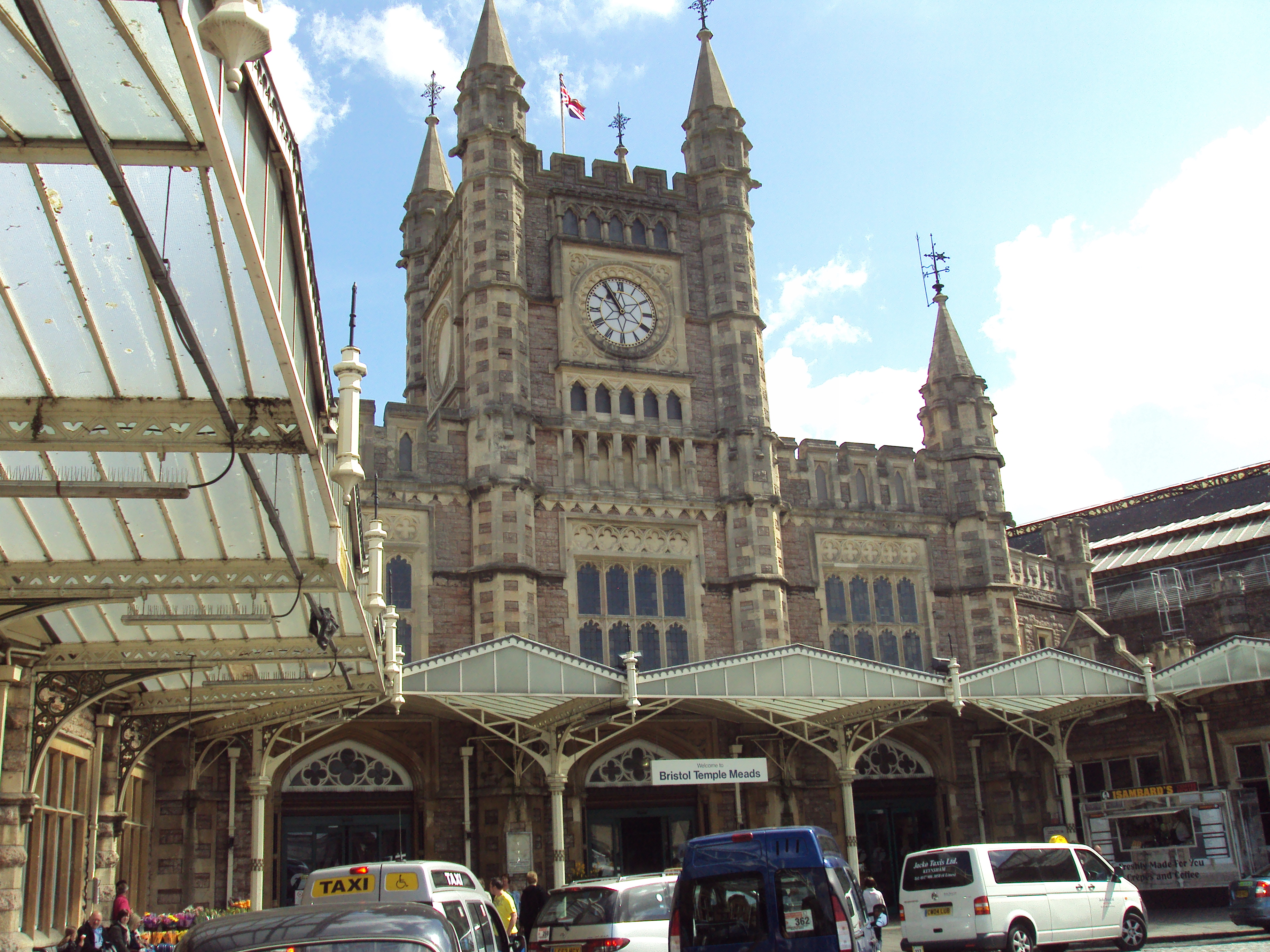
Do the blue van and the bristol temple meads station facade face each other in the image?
yes

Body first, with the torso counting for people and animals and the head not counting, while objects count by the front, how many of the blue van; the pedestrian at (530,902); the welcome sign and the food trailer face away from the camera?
2

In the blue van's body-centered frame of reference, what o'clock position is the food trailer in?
The food trailer is roughly at 1 o'clock from the blue van.

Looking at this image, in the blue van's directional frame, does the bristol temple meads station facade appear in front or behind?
in front

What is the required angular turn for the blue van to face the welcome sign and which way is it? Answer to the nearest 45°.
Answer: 0° — it already faces it

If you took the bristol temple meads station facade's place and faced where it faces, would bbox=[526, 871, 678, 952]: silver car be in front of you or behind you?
in front

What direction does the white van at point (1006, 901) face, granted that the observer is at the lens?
facing away from the viewer and to the right of the viewer

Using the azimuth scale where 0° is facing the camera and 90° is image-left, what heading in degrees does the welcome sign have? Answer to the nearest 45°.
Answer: approximately 0°

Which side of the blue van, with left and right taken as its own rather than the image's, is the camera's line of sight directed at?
back

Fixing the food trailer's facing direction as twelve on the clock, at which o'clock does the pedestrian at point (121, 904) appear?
The pedestrian is roughly at 1 o'clock from the food trailer.

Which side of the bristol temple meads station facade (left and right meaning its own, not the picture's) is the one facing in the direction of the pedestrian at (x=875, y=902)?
front

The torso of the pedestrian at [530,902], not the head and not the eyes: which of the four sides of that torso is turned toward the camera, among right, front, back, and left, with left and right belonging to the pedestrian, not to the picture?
back

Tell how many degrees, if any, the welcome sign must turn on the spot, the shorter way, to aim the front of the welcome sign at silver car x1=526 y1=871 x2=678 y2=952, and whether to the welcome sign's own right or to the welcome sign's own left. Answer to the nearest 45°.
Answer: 0° — it already faces it

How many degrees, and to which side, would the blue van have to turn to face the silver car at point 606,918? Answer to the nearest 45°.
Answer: approximately 45° to its left
